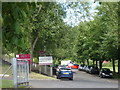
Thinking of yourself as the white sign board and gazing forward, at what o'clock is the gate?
The gate is roughly at 12 o'clock from the white sign board.

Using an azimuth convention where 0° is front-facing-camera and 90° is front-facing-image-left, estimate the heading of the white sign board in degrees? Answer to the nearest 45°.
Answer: approximately 0°
